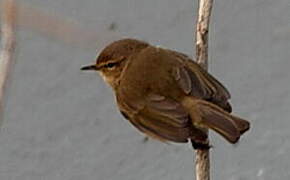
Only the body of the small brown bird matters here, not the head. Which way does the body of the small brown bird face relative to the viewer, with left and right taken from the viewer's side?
facing away from the viewer and to the left of the viewer
